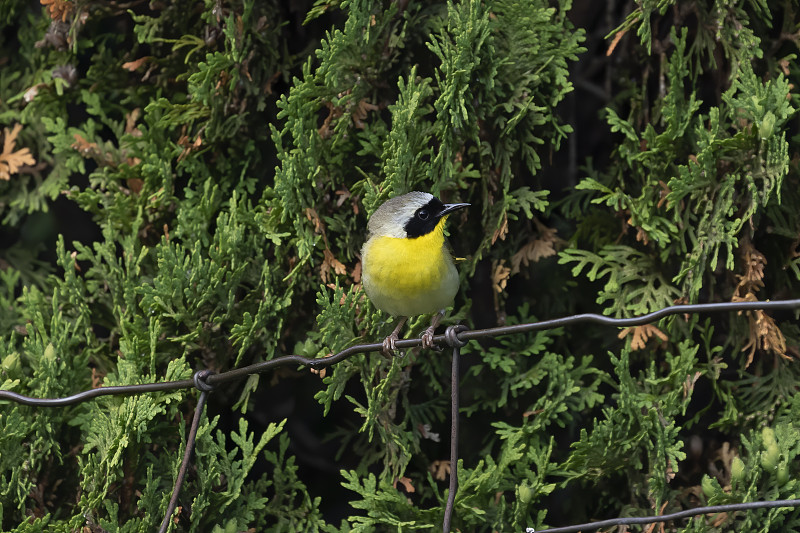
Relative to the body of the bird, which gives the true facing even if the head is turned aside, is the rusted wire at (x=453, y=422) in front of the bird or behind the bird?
in front

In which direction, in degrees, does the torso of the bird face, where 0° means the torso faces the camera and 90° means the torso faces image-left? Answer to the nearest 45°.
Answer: approximately 0°
